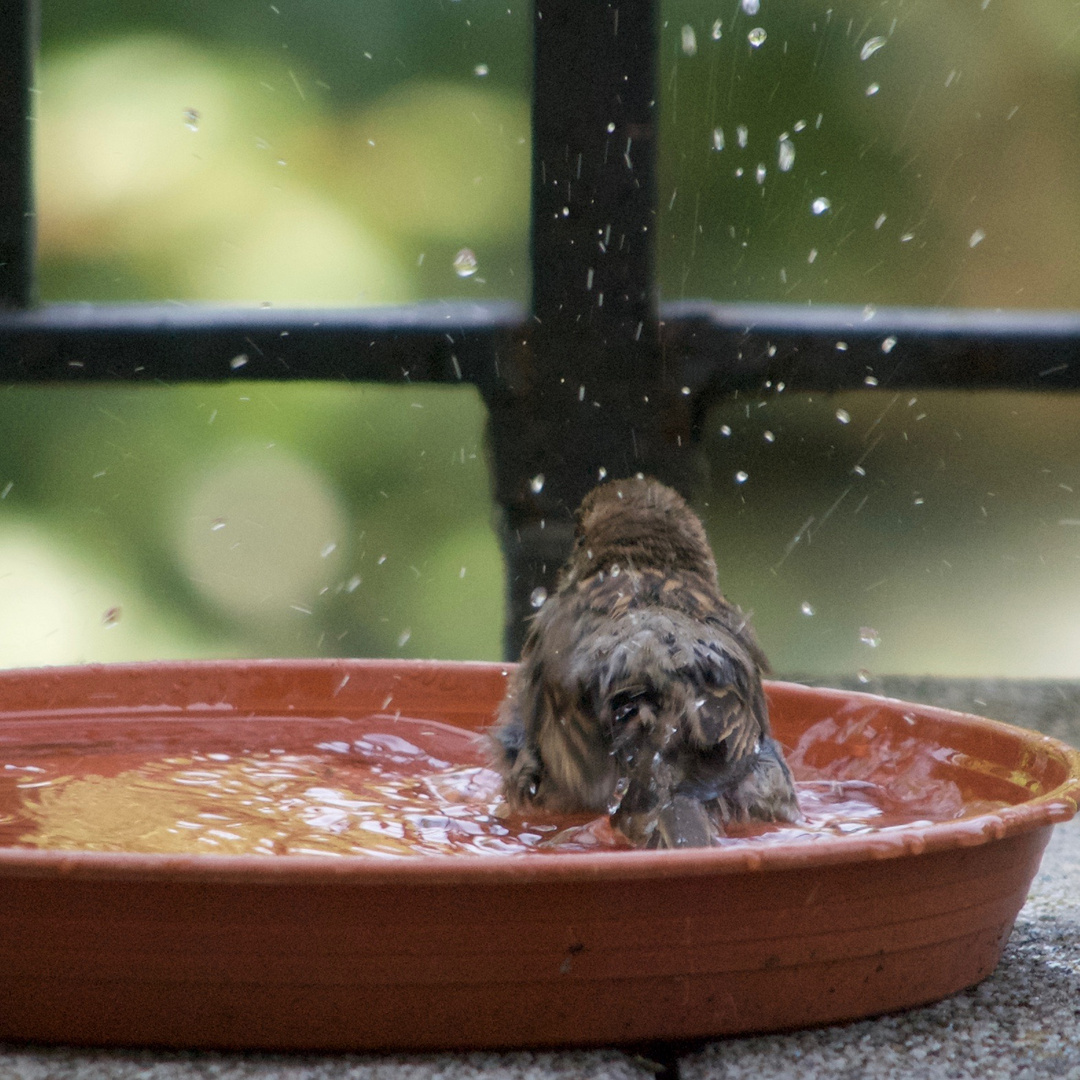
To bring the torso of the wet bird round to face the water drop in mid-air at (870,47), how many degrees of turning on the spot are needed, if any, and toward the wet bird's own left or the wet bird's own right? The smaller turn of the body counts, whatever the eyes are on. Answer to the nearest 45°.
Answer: approximately 90° to the wet bird's own right

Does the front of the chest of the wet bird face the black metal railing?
yes

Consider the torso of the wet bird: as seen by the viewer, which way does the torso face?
away from the camera
